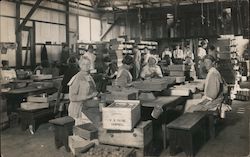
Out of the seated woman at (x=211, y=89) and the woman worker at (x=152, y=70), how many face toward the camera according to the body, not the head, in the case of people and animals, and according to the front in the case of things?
1

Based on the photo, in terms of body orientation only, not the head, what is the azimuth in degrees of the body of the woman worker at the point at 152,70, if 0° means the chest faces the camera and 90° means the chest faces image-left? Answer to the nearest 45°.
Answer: approximately 0°

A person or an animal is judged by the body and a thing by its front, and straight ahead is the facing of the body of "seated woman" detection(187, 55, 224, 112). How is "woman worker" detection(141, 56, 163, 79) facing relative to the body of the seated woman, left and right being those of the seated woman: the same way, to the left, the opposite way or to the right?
to the left

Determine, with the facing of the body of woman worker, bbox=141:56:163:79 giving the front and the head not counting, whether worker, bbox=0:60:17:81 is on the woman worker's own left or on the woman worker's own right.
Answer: on the woman worker's own right

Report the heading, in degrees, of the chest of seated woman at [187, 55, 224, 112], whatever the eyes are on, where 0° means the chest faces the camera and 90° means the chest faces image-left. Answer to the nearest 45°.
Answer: approximately 90°

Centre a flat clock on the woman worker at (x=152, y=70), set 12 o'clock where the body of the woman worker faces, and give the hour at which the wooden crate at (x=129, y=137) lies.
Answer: The wooden crate is roughly at 12 o'clock from the woman worker.

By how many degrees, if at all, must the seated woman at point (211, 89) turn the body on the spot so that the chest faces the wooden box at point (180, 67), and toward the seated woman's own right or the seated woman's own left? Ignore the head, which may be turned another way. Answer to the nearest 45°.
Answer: approximately 45° to the seated woman's own right
